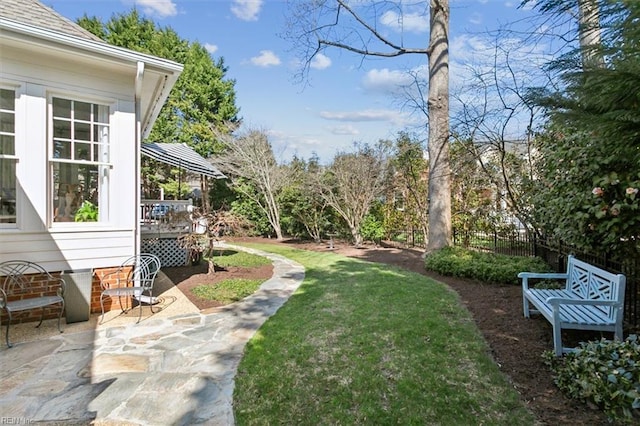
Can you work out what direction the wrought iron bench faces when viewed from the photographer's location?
facing the viewer and to the right of the viewer

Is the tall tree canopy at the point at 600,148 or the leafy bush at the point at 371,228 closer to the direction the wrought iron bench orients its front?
the tall tree canopy

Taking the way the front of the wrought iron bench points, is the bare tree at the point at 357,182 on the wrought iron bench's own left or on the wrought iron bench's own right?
on the wrought iron bench's own left

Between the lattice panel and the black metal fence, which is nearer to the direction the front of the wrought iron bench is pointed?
the black metal fence

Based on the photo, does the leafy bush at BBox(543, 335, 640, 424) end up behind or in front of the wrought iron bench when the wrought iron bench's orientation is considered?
in front

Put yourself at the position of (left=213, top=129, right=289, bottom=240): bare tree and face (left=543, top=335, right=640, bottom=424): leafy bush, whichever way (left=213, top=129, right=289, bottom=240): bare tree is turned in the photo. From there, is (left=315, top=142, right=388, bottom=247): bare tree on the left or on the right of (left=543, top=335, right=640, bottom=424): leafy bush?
left

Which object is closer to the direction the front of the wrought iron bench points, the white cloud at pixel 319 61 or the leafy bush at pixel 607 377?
the leafy bush

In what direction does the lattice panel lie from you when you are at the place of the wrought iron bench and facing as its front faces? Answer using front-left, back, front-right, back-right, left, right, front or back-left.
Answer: left

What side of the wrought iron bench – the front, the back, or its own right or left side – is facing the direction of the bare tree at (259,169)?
left

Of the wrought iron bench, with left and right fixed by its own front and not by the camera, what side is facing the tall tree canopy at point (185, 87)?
back
